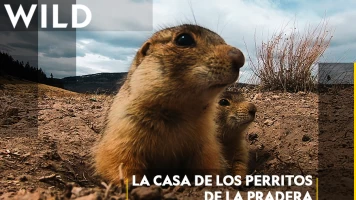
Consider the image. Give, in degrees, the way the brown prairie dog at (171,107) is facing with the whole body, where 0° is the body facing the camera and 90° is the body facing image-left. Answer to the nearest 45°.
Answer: approximately 315°

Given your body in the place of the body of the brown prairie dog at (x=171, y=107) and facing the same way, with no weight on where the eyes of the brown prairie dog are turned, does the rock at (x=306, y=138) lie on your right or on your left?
on your left

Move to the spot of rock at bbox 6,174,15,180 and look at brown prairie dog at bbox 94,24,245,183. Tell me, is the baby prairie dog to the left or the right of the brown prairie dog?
left

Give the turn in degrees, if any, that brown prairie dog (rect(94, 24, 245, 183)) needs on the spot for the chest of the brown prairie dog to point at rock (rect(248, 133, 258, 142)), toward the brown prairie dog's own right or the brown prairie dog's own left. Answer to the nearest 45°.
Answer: approximately 90° to the brown prairie dog's own left

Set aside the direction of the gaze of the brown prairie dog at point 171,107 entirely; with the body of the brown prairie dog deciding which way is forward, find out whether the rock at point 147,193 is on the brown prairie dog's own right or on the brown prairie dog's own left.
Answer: on the brown prairie dog's own right

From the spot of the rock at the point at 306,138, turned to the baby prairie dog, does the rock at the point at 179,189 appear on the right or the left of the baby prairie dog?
left

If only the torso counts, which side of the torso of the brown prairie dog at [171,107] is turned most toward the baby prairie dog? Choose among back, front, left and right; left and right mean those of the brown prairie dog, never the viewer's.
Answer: left

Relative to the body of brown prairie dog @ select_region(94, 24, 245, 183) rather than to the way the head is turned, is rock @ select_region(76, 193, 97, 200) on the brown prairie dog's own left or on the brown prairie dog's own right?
on the brown prairie dog's own right
